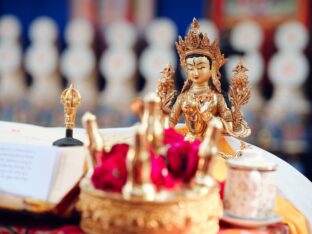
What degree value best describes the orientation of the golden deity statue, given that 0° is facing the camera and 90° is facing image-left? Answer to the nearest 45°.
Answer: approximately 45°
